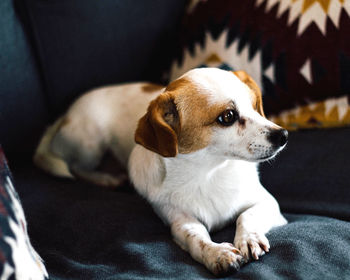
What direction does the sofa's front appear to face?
toward the camera

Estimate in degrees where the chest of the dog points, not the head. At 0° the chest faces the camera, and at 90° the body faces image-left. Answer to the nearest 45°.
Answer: approximately 315°

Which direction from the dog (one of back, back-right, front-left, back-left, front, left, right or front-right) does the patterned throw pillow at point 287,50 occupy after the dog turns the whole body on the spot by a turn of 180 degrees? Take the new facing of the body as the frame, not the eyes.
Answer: right
